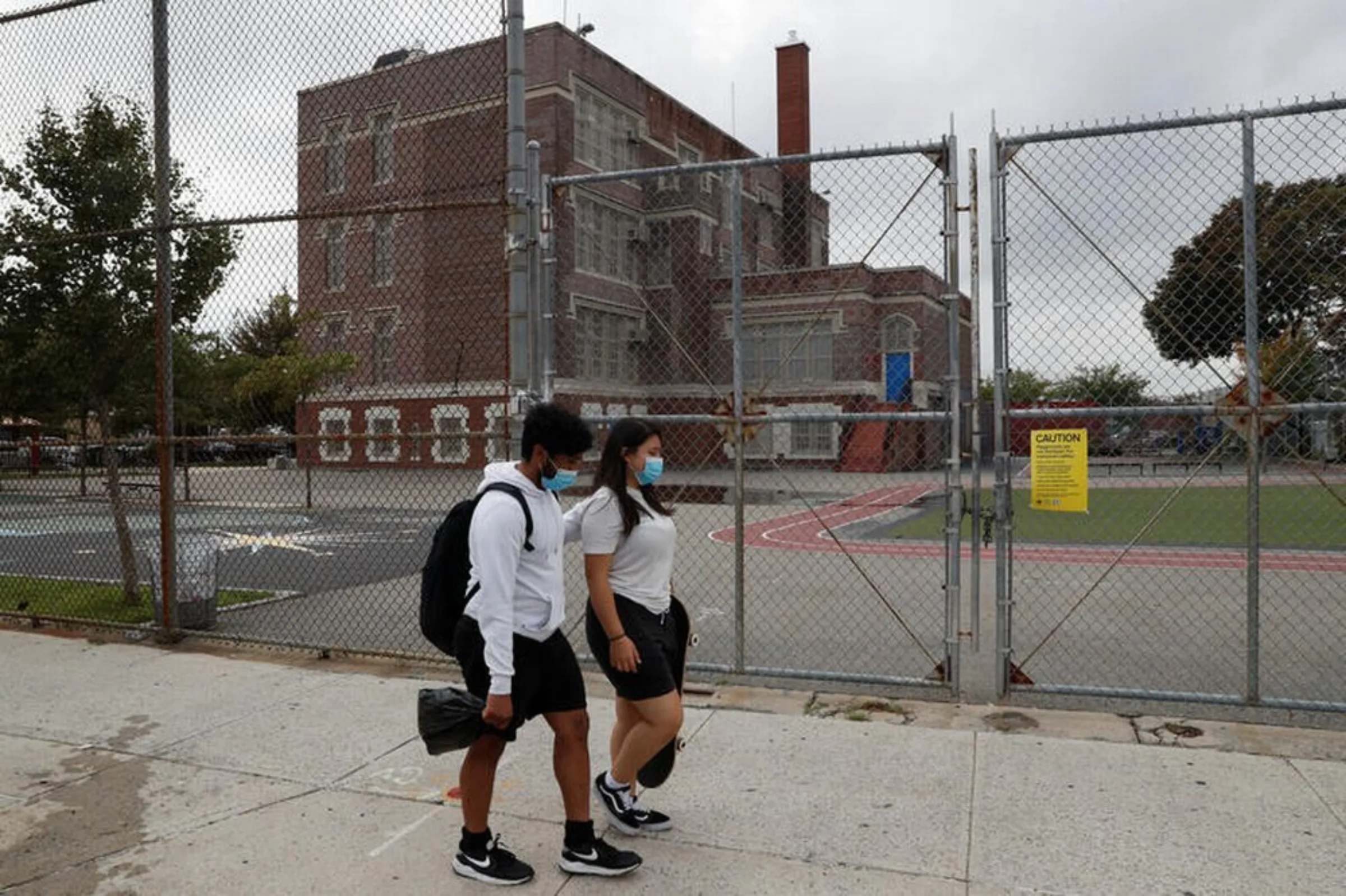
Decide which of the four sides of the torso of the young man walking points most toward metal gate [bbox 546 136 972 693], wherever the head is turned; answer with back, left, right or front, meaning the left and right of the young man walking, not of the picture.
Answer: left

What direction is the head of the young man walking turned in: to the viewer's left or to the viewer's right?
to the viewer's right

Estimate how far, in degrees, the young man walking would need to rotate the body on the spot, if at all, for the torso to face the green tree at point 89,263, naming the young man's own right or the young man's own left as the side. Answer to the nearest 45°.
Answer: approximately 135° to the young man's own left

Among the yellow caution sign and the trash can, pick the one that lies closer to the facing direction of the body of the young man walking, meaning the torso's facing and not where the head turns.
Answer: the yellow caution sign

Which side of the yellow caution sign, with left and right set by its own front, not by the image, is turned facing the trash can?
right

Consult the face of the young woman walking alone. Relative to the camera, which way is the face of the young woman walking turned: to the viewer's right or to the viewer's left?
to the viewer's right

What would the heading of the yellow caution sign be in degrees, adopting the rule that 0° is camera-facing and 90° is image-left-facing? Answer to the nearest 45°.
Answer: approximately 0°

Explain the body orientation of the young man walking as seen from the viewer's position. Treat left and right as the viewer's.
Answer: facing to the right of the viewer

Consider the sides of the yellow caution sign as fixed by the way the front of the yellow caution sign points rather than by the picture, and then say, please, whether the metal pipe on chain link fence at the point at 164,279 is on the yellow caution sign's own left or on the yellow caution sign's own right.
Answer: on the yellow caution sign's own right

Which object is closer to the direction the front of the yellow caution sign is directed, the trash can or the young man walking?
the young man walking

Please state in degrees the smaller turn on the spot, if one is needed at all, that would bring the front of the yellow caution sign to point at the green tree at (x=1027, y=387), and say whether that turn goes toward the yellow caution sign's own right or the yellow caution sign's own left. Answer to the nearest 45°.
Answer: approximately 180°

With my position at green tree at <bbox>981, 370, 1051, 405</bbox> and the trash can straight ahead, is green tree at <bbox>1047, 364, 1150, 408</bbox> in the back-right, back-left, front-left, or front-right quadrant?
back-left
